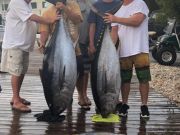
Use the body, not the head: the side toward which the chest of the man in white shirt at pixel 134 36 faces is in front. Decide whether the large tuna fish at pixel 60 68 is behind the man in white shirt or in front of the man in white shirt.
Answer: in front

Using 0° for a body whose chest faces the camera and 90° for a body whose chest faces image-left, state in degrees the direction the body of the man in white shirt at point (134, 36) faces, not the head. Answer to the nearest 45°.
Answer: approximately 45°

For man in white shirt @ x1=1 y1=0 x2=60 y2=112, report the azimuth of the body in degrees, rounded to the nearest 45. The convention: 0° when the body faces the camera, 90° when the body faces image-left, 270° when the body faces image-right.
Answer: approximately 270°

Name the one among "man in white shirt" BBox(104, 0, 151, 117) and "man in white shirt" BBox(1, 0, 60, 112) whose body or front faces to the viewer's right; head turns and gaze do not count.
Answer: "man in white shirt" BBox(1, 0, 60, 112)

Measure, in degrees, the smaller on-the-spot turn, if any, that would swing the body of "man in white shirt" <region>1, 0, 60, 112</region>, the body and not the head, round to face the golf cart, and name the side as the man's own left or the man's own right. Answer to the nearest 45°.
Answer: approximately 45° to the man's own left

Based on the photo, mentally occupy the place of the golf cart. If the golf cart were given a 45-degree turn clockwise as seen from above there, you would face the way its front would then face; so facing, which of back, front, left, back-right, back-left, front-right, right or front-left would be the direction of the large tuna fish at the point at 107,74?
left

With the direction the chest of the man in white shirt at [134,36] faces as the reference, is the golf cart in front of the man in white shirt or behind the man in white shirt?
behind

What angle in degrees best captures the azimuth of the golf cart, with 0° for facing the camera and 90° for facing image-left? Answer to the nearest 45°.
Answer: approximately 45°

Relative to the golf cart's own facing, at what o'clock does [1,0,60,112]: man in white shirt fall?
The man in white shirt is roughly at 11 o'clock from the golf cart.

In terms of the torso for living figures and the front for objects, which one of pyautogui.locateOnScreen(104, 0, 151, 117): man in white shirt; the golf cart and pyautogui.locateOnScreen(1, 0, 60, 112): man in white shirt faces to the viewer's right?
pyautogui.locateOnScreen(1, 0, 60, 112): man in white shirt
